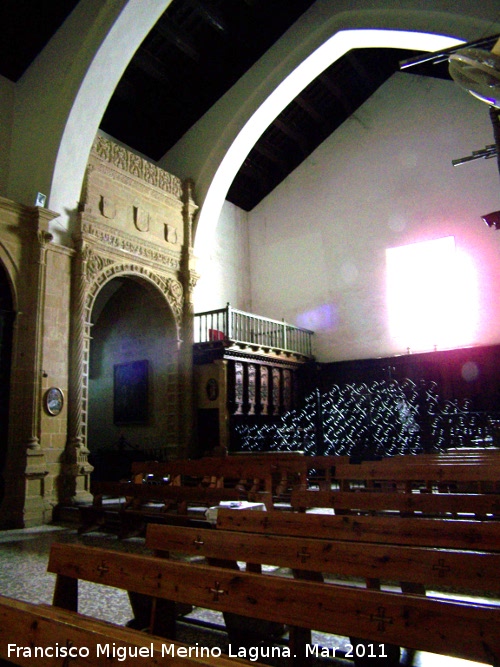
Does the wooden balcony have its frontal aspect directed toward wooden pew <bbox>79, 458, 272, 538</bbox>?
no

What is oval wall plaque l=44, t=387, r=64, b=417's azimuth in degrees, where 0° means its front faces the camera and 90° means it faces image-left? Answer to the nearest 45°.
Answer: approximately 315°

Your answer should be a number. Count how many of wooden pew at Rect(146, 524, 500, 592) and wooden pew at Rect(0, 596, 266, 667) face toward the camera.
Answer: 0

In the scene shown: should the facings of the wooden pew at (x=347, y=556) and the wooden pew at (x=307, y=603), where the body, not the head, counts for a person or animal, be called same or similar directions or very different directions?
same or similar directions

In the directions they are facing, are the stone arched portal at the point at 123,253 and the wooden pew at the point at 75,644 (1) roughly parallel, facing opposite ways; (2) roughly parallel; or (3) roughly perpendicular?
roughly perpendicular

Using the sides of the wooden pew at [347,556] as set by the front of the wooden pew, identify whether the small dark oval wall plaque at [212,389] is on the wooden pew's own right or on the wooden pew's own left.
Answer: on the wooden pew's own left

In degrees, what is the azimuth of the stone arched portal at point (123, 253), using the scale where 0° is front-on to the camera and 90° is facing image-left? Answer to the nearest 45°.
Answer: approximately 315°

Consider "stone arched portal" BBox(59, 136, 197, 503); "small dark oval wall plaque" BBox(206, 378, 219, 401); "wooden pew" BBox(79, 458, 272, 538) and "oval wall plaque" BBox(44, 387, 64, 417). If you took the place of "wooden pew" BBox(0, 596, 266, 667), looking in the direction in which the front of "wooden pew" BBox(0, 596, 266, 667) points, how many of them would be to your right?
0

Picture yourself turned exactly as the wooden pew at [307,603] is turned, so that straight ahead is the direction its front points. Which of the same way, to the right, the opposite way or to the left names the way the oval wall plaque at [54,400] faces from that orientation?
to the right

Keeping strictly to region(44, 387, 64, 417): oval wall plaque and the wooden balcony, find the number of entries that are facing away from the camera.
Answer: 0

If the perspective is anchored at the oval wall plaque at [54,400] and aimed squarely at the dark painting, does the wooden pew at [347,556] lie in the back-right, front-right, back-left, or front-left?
back-right

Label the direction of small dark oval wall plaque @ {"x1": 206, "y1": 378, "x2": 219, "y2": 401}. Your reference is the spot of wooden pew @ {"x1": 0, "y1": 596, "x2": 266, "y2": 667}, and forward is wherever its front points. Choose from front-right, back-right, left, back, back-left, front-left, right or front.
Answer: front-left

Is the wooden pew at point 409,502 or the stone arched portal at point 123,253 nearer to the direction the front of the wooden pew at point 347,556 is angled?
the wooden pew

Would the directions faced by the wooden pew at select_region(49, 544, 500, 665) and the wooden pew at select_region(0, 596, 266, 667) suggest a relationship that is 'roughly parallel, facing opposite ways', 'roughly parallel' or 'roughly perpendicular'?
roughly parallel

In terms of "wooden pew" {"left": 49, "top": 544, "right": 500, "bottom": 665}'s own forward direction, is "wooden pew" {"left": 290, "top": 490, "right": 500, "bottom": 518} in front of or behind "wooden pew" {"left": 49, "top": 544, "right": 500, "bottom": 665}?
in front

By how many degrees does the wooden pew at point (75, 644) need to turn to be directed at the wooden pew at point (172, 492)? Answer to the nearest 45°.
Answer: approximately 45° to its left

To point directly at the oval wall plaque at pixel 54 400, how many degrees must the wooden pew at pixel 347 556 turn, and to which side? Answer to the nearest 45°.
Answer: approximately 90° to its left

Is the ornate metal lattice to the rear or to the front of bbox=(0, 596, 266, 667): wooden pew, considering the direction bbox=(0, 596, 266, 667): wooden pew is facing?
to the front

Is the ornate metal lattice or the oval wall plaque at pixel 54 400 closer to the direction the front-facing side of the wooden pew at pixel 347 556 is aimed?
the ornate metal lattice
